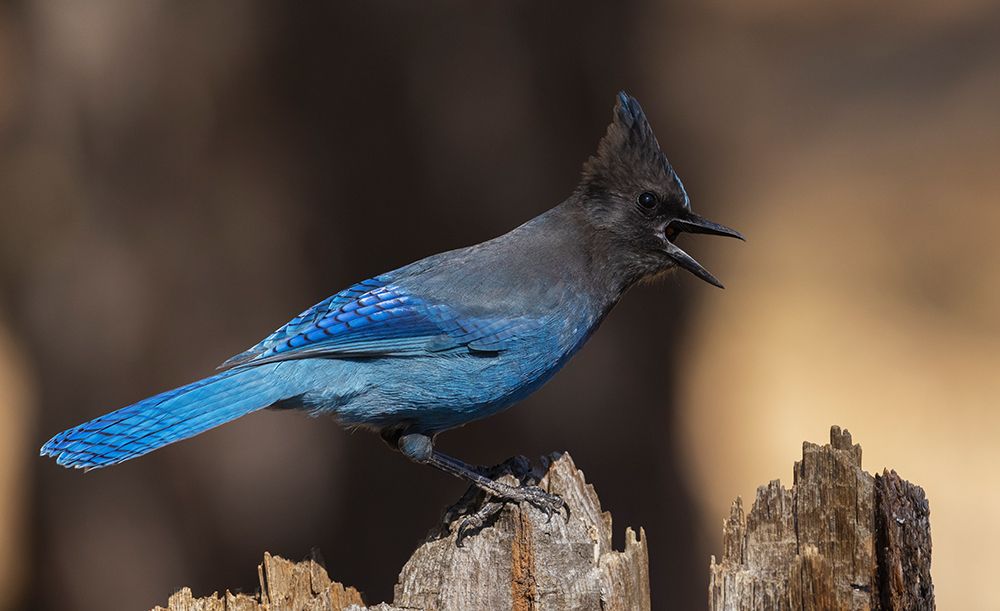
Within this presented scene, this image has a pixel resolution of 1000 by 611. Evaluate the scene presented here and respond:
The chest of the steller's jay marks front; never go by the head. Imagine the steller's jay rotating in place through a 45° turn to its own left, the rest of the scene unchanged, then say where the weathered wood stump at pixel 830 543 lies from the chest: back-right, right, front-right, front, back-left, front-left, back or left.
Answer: right

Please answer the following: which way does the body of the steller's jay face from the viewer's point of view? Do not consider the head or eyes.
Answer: to the viewer's right
